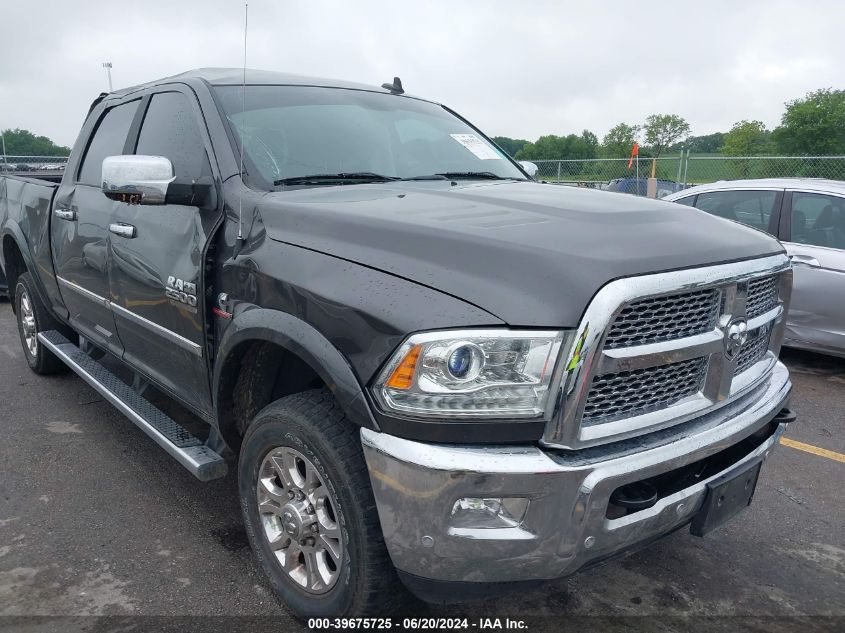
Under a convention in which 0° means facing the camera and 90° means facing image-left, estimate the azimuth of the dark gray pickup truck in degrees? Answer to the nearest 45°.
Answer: approximately 315°

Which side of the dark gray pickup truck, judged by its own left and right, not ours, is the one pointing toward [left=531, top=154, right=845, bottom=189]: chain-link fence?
left

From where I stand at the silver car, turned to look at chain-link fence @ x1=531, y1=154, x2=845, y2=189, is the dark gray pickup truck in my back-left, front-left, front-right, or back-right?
back-left

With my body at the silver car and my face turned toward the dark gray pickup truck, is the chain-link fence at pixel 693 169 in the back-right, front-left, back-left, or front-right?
back-right
